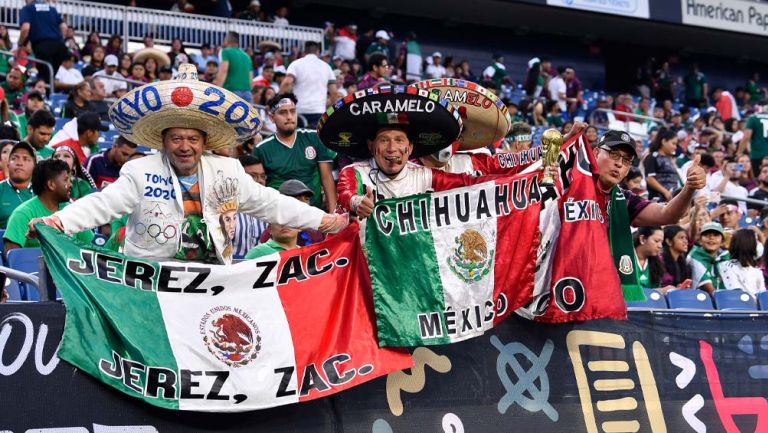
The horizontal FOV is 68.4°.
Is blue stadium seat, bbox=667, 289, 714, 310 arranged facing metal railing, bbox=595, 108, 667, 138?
no

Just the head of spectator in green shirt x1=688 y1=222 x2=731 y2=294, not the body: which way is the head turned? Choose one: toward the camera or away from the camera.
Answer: toward the camera

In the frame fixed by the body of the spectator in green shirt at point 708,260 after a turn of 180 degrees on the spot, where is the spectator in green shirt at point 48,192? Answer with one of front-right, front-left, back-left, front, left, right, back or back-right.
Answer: back-left

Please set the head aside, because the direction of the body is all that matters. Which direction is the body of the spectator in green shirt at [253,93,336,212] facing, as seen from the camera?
toward the camera

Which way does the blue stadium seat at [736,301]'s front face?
toward the camera

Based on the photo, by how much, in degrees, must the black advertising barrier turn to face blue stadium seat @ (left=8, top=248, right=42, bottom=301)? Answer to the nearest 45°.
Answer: approximately 90° to its right

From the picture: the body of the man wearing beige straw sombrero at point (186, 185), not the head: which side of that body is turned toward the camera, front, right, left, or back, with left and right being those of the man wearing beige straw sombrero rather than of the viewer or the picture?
front

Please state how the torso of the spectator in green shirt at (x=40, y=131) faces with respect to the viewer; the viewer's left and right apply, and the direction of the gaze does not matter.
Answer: facing the viewer and to the right of the viewer

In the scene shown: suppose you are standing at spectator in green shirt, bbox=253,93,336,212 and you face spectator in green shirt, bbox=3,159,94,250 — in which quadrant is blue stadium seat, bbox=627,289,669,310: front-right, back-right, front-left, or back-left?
back-left

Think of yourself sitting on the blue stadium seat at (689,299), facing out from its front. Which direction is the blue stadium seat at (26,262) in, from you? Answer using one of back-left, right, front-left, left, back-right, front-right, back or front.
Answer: front-right

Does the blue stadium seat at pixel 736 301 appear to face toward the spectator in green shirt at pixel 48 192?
no

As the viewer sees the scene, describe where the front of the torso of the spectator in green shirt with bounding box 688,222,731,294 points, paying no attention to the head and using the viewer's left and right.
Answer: facing the viewer

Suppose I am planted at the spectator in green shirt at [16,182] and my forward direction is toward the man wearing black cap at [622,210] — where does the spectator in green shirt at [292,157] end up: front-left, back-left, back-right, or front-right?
front-left

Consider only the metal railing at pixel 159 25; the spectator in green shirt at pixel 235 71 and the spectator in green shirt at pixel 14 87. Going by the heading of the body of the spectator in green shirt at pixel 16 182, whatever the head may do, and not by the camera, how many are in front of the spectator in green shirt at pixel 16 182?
0

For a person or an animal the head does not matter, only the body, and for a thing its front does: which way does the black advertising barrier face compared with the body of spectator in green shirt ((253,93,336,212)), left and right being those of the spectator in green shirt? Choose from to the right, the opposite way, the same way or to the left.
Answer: the same way

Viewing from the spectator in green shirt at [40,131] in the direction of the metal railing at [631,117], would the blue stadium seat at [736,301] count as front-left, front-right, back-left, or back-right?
front-right

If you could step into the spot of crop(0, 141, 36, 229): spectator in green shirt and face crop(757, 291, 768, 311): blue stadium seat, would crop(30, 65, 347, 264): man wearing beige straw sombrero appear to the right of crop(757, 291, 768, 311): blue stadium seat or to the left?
right

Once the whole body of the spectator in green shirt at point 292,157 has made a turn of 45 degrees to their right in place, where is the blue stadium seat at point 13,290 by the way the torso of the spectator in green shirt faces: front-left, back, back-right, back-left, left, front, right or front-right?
front

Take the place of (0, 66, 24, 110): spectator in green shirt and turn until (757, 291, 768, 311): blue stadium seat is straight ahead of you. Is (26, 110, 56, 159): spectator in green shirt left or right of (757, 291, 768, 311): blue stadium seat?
right
